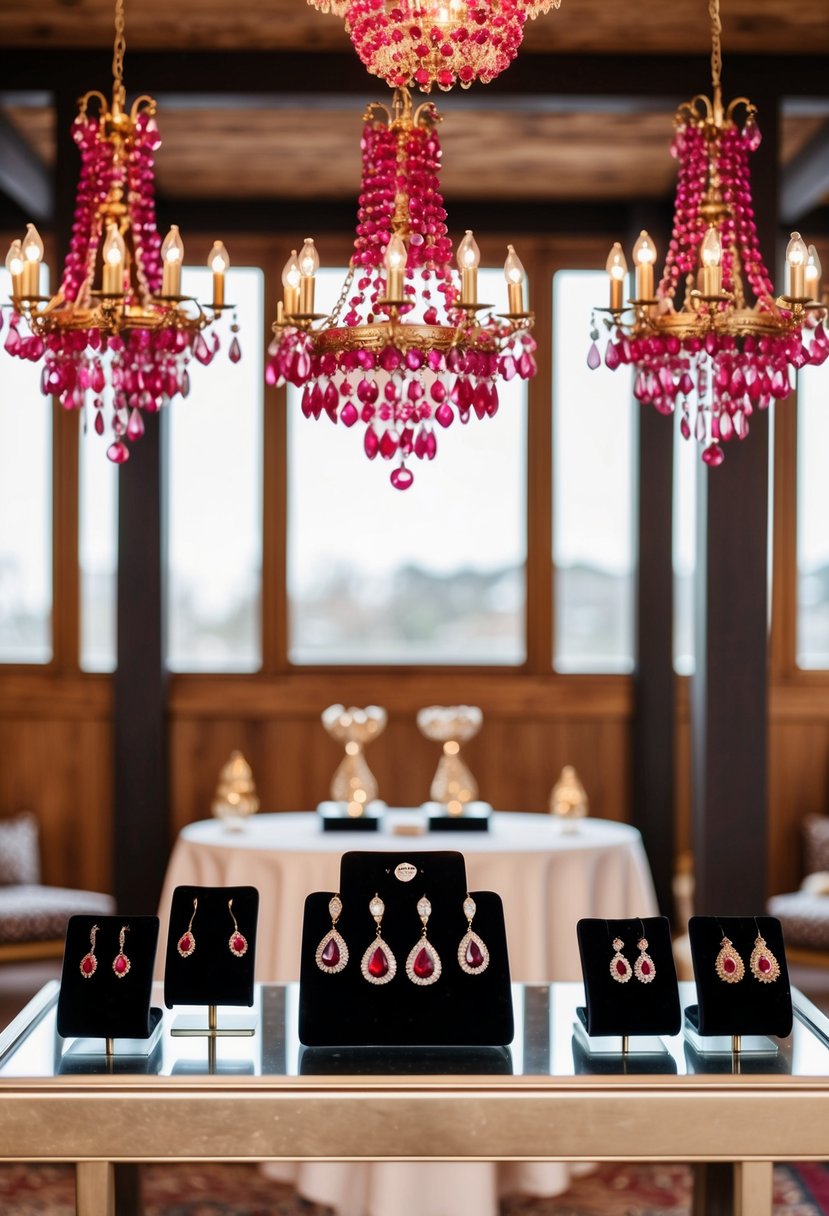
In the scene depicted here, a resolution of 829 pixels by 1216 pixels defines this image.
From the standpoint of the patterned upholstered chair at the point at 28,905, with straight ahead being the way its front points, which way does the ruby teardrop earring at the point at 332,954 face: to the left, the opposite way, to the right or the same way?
to the right

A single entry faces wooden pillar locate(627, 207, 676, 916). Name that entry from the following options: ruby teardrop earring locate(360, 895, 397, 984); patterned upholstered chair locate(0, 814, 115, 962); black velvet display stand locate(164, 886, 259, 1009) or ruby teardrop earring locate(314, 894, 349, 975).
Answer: the patterned upholstered chair

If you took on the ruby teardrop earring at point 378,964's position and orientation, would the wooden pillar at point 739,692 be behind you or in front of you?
behind

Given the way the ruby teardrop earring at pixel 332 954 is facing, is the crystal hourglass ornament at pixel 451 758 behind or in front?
behind

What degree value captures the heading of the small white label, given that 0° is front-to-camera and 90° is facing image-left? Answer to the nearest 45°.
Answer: approximately 0°

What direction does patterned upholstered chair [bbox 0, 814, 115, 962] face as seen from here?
to the viewer's right

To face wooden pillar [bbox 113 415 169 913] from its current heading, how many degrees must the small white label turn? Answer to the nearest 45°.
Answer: approximately 180°

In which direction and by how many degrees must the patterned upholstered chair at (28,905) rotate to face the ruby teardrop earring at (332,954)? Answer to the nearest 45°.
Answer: approximately 90° to its right

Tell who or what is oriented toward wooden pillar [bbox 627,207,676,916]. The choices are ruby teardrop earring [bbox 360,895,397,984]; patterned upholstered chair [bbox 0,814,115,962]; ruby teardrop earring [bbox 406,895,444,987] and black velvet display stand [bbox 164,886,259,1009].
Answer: the patterned upholstered chair
